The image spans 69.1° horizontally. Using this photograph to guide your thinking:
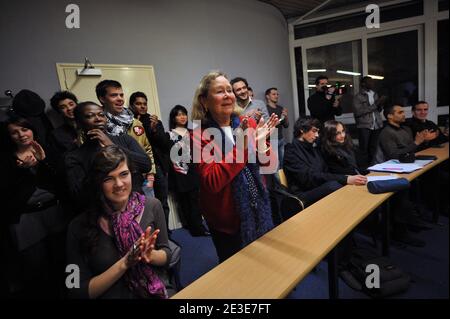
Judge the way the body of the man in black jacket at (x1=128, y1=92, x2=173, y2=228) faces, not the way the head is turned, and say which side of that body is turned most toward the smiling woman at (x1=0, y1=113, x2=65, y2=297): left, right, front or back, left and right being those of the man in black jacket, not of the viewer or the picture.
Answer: right

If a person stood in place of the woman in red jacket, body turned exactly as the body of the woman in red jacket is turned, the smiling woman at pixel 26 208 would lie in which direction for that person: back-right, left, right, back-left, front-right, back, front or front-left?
back-right

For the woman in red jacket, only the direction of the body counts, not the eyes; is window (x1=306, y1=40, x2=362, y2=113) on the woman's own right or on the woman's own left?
on the woman's own left

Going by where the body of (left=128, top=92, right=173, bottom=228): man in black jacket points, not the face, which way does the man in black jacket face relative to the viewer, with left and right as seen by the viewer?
facing the viewer and to the right of the viewer

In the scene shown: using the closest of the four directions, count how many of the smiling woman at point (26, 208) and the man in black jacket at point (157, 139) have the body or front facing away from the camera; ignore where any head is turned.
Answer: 0

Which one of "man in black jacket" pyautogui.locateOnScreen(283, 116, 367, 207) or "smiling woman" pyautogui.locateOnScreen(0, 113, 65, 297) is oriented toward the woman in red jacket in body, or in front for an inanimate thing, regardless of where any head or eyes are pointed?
the smiling woman
